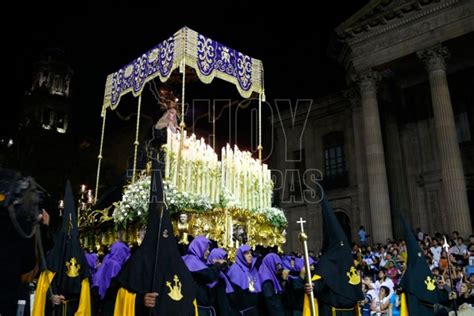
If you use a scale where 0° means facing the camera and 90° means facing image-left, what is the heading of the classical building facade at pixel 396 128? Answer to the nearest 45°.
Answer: approximately 45°

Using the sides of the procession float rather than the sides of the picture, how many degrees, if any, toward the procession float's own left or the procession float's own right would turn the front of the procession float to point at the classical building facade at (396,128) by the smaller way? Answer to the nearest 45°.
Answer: approximately 90° to the procession float's own left
